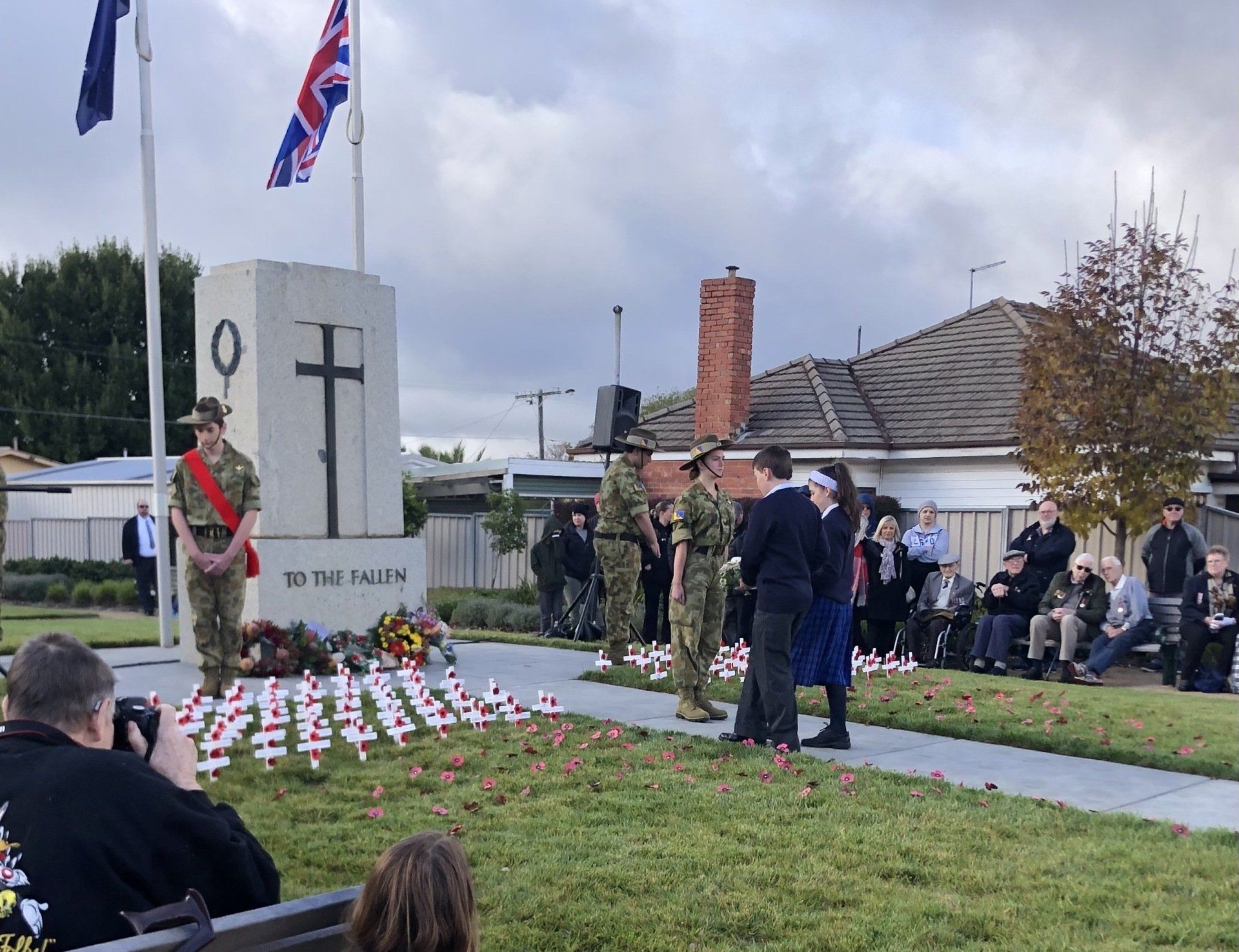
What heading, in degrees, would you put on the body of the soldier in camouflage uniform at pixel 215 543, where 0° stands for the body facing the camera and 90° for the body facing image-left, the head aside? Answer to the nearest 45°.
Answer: approximately 0°

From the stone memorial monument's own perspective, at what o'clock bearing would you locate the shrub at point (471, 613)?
The shrub is roughly at 8 o'clock from the stone memorial monument.

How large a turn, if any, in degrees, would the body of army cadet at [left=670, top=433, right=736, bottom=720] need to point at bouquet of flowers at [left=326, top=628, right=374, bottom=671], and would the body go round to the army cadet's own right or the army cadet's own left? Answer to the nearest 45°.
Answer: approximately 180°

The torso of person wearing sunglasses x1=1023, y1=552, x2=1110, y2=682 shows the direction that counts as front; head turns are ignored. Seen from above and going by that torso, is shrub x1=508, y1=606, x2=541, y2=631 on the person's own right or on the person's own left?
on the person's own right

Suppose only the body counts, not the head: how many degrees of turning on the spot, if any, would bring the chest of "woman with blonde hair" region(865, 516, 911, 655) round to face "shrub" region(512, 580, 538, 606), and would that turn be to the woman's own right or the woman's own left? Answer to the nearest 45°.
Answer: approximately 135° to the woman's own right

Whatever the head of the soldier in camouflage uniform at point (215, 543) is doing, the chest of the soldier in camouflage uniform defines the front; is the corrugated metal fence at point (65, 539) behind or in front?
behind
